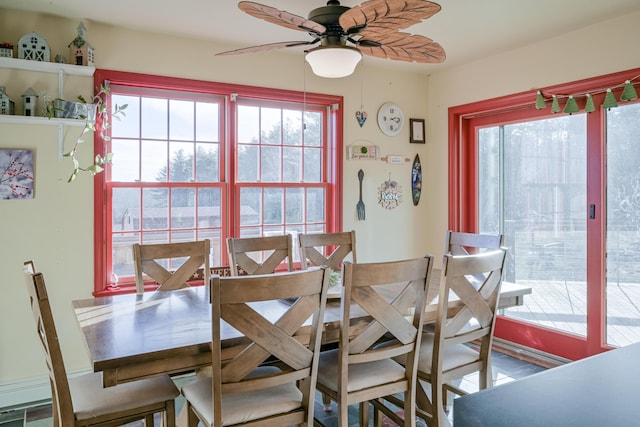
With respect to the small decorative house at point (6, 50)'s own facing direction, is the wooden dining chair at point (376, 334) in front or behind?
in front

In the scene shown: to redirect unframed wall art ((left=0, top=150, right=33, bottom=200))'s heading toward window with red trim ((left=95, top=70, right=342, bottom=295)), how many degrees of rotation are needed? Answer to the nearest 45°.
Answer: approximately 90° to its left

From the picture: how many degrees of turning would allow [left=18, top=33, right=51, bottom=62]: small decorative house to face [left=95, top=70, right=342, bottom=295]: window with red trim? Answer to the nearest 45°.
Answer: approximately 90° to its left

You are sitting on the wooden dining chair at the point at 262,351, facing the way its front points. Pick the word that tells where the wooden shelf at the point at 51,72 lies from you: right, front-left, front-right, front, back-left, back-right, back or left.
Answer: front

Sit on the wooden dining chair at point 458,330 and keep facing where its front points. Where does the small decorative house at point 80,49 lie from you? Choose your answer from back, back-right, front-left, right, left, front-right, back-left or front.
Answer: front-left

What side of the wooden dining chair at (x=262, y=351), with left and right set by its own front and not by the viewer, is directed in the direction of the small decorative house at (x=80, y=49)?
front

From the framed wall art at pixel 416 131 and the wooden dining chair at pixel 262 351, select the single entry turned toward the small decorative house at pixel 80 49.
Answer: the wooden dining chair

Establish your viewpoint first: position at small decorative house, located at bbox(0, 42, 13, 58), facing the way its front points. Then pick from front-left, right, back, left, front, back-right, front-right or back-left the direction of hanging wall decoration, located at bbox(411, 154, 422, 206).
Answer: left

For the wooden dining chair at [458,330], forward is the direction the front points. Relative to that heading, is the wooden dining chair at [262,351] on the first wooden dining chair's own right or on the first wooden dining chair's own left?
on the first wooden dining chair's own left

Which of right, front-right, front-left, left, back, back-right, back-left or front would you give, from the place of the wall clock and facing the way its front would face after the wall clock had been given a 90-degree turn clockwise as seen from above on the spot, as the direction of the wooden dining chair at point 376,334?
front-left

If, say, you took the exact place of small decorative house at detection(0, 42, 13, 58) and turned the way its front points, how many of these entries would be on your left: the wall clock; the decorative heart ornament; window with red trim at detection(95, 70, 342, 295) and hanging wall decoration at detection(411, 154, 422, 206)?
4

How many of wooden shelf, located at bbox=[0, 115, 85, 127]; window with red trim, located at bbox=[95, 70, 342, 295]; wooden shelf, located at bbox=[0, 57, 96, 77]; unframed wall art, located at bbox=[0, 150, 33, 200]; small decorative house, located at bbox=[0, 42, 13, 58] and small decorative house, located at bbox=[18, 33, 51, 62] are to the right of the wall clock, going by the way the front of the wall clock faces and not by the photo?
6
